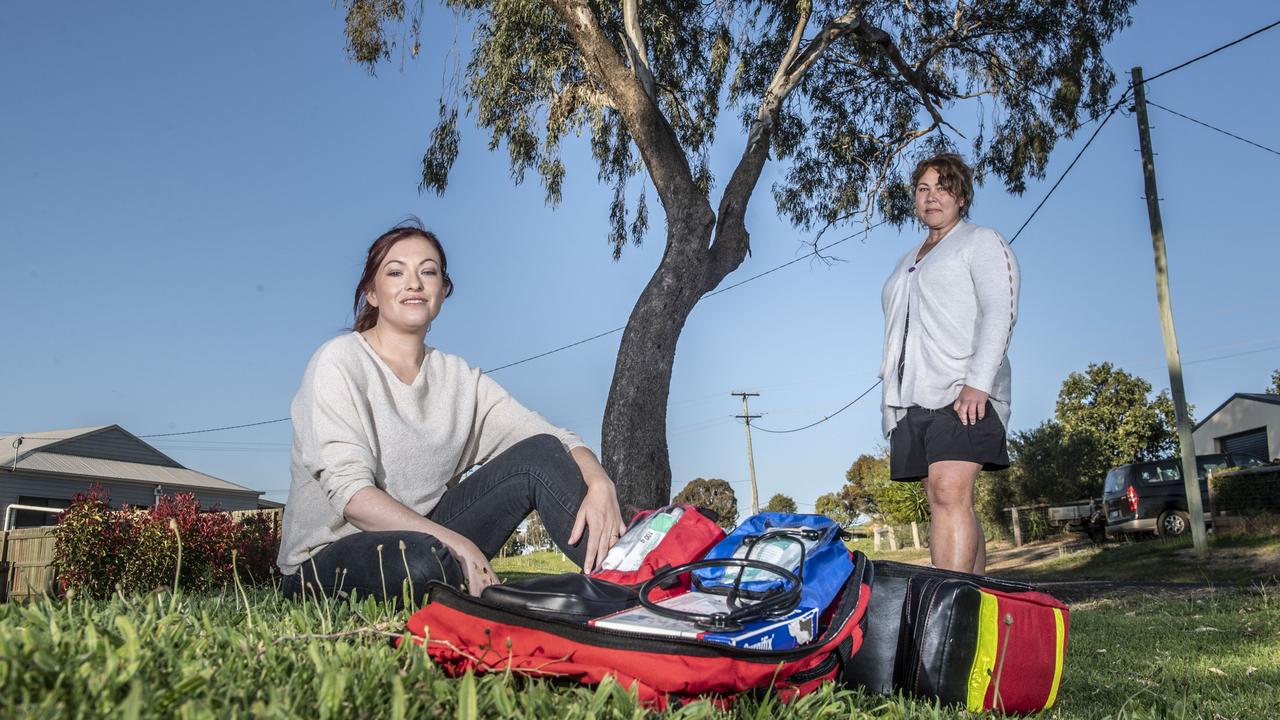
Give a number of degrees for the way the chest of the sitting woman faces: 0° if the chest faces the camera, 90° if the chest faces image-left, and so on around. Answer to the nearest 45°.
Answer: approximately 315°

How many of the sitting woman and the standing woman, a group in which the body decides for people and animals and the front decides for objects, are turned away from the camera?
0

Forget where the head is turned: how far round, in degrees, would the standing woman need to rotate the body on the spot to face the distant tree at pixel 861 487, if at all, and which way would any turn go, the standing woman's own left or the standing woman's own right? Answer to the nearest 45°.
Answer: approximately 135° to the standing woman's own right

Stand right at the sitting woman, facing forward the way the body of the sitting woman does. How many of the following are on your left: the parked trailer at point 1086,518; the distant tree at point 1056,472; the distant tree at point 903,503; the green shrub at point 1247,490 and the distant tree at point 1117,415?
5

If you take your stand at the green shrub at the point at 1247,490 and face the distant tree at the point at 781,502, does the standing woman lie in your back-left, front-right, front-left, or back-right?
back-left

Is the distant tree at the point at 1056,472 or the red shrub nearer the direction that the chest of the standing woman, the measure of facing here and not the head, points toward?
the red shrub

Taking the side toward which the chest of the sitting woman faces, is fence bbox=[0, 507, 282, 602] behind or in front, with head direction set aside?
behind

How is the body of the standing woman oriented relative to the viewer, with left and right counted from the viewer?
facing the viewer and to the left of the viewer

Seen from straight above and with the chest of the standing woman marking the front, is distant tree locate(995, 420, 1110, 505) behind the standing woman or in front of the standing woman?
behind

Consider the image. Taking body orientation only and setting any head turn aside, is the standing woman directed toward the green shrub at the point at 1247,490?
no

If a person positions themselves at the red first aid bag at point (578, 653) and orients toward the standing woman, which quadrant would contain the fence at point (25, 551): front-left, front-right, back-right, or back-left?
front-left

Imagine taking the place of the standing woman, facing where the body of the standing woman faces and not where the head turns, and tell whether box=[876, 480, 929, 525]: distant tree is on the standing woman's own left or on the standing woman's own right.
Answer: on the standing woman's own right

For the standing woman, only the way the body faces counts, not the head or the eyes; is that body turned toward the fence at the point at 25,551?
no

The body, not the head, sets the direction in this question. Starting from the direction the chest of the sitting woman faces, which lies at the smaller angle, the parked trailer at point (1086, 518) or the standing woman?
the standing woman

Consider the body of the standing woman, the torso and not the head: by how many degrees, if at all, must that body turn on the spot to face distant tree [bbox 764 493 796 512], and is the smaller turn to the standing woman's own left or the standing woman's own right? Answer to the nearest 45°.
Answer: approximately 135° to the standing woman's own right

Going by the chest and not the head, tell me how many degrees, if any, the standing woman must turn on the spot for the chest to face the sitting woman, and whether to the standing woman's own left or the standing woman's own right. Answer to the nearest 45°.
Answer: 0° — they already face them

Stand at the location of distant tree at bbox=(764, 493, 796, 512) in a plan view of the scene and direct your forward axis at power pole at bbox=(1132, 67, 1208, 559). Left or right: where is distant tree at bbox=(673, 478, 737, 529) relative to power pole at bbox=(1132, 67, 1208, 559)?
right

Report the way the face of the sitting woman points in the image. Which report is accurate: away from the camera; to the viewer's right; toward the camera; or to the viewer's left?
toward the camera

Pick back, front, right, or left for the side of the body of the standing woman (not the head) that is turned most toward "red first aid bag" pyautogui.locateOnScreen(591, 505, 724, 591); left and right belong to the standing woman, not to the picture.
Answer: front
